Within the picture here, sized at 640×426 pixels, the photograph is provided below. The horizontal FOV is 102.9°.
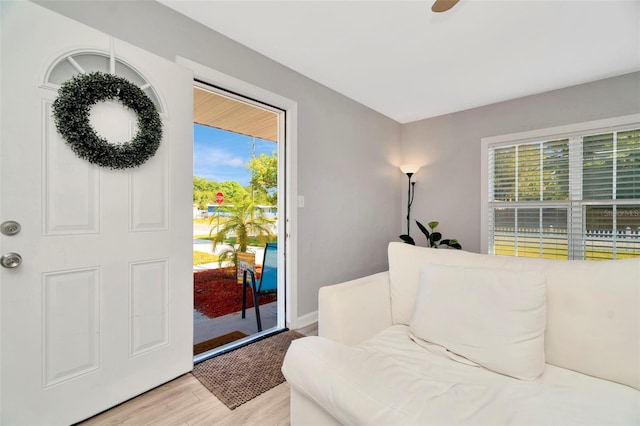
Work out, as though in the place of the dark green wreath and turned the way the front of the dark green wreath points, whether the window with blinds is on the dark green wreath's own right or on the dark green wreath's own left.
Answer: on the dark green wreath's own left

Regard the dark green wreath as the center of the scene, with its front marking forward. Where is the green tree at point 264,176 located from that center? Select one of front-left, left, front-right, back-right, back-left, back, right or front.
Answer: back-left

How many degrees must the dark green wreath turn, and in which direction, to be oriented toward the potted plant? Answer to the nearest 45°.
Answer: approximately 90° to its left

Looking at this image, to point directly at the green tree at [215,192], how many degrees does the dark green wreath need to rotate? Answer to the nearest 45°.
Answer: approximately 135° to its left

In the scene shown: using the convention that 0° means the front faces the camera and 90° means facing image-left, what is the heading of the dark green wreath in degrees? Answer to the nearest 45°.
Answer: approximately 0°

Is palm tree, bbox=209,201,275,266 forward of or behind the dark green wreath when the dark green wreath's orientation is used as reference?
behind
